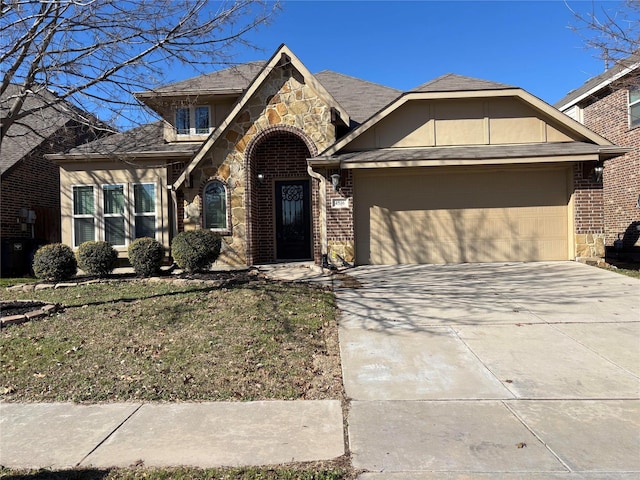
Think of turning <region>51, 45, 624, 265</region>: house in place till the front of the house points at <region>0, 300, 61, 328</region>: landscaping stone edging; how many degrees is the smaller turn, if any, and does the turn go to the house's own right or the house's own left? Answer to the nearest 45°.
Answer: approximately 45° to the house's own right

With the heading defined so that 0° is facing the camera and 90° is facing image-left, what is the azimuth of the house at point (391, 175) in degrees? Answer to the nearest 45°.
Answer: approximately 0°

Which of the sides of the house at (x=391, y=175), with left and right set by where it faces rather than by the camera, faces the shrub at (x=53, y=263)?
right

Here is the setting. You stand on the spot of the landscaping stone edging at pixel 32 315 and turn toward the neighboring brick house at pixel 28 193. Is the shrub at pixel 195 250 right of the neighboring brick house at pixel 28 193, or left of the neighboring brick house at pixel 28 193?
right

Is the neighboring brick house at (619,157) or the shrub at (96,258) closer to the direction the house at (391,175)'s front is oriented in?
the shrub

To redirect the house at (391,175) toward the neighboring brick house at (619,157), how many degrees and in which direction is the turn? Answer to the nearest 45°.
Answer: approximately 135° to its left

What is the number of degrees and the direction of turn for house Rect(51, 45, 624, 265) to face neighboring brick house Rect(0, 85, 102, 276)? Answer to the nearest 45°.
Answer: approximately 90° to its right
